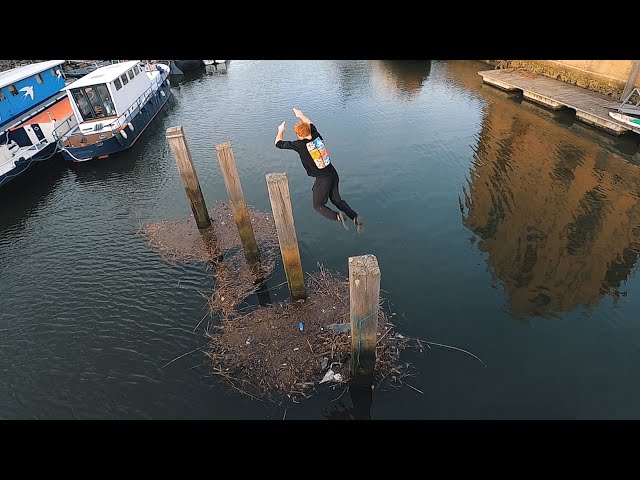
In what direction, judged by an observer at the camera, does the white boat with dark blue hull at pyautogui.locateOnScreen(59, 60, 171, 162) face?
facing away from the viewer and to the right of the viewer

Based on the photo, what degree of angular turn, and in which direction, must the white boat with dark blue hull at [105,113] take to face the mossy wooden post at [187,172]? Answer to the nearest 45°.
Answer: approximately 135° to its right

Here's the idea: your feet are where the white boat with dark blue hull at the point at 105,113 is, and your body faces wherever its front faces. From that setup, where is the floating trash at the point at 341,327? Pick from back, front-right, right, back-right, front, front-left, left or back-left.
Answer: back-right

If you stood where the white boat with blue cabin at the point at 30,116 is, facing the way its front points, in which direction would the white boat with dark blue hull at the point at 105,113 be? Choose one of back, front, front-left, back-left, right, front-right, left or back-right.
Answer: right

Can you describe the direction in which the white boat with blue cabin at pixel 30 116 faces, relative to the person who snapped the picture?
facing away from the viewer and to the right of the viewer

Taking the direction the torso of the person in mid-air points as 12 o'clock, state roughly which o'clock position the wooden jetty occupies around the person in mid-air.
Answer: The wooden jetty is roughly at 3 o'clock from the person in mid-air.

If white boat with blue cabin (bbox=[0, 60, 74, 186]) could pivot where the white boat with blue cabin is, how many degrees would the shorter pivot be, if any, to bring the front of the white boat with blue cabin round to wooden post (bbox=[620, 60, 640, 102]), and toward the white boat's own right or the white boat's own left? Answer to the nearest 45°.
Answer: approximately 90° to the white boat's own right

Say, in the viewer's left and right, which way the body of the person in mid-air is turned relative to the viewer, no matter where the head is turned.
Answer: facing away from the viewer and to the left of the viewer

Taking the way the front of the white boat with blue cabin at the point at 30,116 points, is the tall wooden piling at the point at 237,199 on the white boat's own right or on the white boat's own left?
on the white boat's own right

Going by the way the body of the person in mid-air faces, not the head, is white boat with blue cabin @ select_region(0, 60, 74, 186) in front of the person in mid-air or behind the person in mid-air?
in front

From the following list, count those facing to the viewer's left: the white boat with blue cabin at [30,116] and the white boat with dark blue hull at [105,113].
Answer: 0
